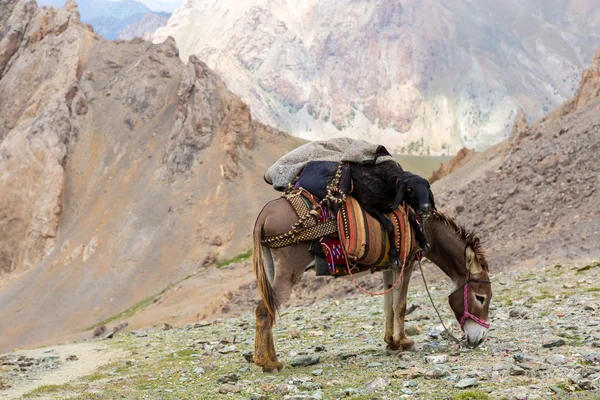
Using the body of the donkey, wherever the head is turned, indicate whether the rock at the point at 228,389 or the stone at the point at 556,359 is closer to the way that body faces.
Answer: the stone

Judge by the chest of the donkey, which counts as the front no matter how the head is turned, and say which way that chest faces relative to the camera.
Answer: to the viewer's right

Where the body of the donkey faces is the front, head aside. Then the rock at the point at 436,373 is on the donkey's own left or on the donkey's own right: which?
on the donkey's own right

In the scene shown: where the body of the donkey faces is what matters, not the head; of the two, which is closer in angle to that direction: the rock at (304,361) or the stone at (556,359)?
the stone

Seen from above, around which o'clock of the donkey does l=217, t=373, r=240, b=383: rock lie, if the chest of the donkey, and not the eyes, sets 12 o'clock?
The rock is roughly at 5 o'clock from the donkey.

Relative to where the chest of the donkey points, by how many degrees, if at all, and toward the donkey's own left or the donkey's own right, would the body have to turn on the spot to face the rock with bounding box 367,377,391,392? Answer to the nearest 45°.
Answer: approximately 90° to the donkey's own right

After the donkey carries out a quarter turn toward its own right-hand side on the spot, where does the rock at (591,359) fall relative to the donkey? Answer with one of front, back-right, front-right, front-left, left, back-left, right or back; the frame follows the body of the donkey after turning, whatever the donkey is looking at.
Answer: front-left

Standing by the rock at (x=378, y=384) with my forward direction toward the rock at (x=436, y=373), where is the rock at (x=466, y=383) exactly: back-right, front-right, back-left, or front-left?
front-right

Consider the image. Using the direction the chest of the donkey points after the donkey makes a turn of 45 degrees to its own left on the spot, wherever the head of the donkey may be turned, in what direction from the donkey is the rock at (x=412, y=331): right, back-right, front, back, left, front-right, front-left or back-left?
front-left
